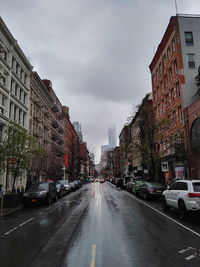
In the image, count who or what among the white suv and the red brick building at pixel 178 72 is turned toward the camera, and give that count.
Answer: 0

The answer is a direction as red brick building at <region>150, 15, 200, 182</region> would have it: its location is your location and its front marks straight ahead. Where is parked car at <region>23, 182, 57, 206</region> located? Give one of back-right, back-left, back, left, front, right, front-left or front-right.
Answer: front-left

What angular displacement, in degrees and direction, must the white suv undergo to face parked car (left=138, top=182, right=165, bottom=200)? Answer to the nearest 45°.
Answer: approximately 45° to its right

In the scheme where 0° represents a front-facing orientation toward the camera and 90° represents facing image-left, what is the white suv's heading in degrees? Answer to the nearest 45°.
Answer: approximately 135°

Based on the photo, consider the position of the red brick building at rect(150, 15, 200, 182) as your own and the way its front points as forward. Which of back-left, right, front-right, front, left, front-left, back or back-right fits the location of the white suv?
left

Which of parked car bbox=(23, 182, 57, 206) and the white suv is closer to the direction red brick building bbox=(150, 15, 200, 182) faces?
the parked car

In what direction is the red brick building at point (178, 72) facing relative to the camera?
to the viewer's left

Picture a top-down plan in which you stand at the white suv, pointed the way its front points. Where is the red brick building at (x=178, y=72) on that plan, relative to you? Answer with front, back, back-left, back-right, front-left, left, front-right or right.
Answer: front-right

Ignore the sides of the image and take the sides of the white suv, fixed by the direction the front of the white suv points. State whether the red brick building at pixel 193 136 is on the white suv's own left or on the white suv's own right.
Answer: on the white suv's own right
